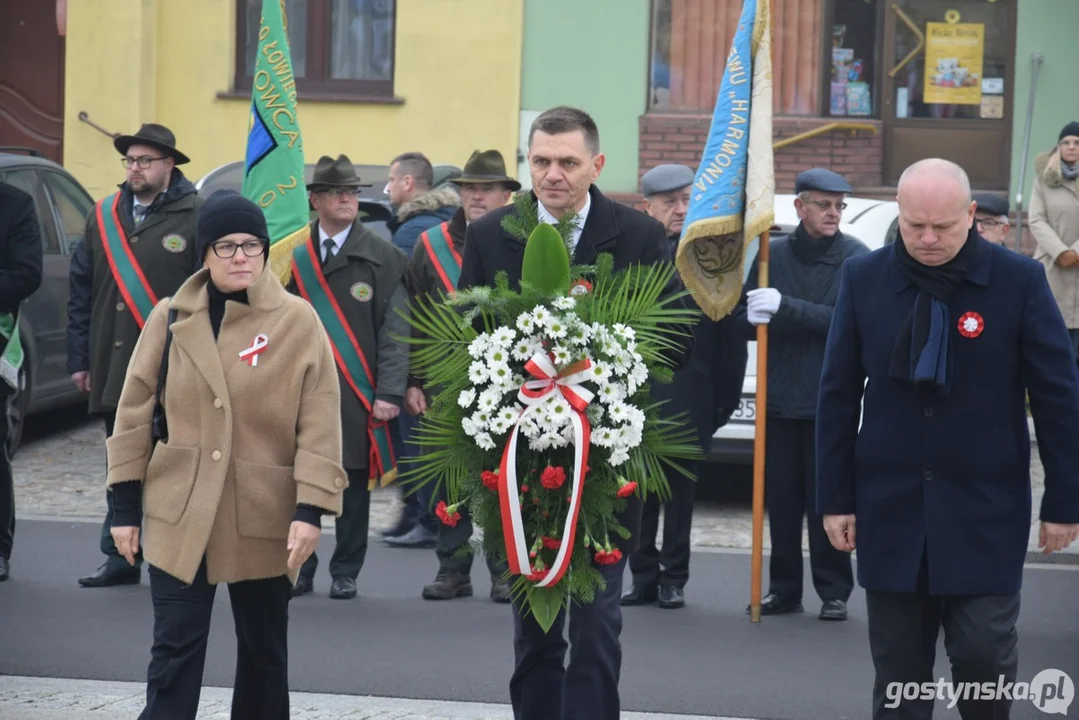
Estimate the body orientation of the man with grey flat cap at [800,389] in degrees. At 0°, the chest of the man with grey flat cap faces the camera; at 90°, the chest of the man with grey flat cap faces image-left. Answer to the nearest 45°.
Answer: approximately 0°

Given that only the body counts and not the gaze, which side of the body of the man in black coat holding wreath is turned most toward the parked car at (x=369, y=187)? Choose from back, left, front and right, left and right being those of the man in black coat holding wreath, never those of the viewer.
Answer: back

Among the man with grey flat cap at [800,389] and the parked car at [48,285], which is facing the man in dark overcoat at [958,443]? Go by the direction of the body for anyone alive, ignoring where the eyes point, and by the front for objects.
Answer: the man with grey flat cap

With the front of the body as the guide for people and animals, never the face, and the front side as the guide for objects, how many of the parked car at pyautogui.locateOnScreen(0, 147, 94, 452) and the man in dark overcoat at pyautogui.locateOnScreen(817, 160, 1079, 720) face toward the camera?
1

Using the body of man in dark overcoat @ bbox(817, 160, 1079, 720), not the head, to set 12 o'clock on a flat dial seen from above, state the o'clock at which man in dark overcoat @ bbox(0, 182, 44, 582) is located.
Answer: man in dark overcoat @ bbox(0, 182, 44, 582) is roughly at 4 o'clock from man in dark overcoat @ bbox(817, 160, 1079, 720).

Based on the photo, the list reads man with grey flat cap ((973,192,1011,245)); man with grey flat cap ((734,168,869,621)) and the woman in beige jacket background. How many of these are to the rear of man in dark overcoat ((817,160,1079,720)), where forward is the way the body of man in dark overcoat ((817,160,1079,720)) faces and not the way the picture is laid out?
3

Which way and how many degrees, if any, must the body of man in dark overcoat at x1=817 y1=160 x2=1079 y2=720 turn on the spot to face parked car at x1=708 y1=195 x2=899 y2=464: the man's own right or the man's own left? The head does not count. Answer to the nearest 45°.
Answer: approximately 180°
